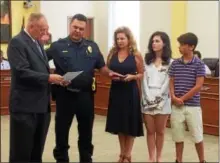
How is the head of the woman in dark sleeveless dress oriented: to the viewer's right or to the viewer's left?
to the viewer's left

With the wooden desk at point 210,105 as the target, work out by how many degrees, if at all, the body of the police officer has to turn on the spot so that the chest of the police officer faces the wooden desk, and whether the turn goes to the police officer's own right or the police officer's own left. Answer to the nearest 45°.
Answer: approximately 135° to the police officer's own left

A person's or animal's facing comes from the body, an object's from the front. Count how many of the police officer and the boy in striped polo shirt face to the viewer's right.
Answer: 0

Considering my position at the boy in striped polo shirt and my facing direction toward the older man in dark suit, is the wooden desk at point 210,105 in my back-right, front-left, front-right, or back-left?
back-right

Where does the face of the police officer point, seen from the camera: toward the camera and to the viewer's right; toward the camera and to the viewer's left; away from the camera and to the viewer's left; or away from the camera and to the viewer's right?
toward the camera and to the viewer's left

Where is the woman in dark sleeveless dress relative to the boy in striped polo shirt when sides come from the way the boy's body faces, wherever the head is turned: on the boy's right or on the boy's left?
on the boy's right

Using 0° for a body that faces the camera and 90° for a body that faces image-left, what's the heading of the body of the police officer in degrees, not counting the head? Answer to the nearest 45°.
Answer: approximately 0°

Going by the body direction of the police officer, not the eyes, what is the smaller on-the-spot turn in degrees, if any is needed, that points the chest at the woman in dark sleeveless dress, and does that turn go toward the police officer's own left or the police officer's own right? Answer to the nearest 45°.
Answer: approximately 135° to the police officer's own left

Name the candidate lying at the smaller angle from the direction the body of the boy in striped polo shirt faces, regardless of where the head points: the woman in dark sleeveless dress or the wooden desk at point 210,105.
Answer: the woman in dark sleeveless dress

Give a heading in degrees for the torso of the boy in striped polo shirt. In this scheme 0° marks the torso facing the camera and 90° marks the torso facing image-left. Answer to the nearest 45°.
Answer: approximately 45°

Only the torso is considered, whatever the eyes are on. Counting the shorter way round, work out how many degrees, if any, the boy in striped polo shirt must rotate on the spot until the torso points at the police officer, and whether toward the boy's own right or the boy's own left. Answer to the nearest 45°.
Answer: approximately 45° to the boy's own right
